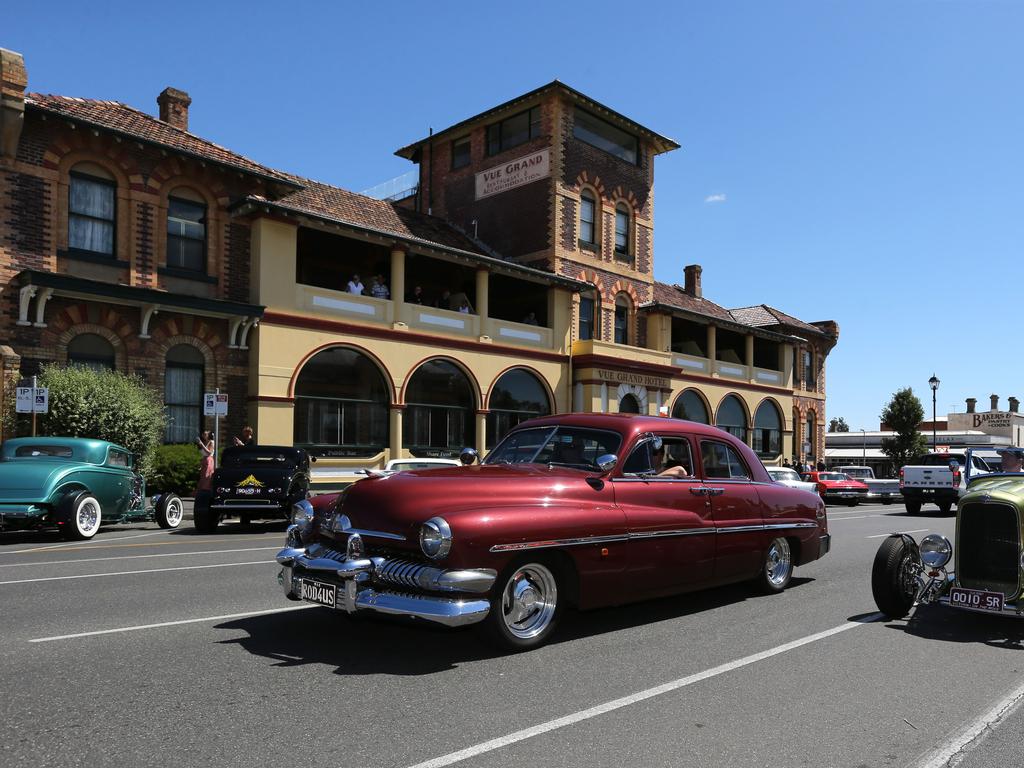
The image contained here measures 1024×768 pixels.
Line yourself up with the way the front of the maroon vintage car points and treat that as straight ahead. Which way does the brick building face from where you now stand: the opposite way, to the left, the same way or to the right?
to the left

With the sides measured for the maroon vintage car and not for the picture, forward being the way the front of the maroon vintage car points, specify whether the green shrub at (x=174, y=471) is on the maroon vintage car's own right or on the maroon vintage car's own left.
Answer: on the maroon vintage car's own right

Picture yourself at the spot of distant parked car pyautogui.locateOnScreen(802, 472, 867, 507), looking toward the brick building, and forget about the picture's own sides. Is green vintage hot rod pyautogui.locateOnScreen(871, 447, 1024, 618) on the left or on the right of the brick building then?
left

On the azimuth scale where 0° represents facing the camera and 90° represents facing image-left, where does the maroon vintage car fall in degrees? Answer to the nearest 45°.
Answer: approximately 45°

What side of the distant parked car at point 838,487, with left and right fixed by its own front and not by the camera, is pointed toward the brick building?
left

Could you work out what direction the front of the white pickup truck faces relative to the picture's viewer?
facing away from the viewer and to the right of the viewer

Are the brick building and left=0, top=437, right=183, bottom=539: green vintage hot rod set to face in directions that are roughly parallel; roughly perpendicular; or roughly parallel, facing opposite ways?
roughly perpendicular

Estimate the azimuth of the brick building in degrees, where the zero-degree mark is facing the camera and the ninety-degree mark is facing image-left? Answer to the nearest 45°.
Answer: approximately 315°
